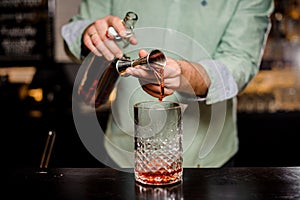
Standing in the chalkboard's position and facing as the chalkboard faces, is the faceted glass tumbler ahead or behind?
ahead

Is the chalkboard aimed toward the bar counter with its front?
yes

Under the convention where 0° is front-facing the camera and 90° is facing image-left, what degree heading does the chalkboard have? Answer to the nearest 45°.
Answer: approximately 0°
